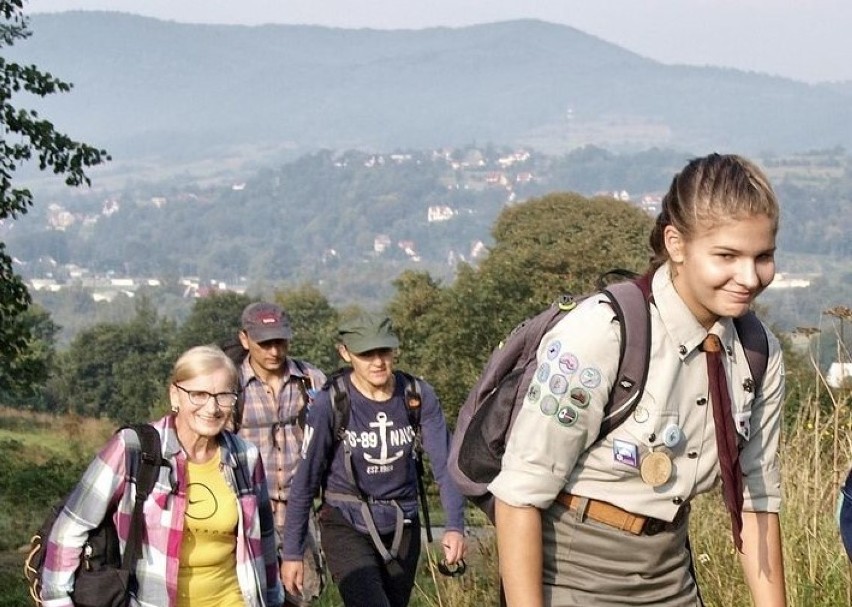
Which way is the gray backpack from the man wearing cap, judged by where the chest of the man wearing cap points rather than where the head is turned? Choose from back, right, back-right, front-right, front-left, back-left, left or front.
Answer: front

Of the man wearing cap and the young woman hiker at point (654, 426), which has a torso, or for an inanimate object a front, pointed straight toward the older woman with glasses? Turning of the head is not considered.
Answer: the man wearing cap

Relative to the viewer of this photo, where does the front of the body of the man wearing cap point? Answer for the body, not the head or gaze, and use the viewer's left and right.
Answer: facing the viewer

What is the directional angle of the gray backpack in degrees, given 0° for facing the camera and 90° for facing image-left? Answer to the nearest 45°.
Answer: approximately 135°

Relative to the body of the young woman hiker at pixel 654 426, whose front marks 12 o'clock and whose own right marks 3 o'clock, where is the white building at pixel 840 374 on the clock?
The white building is roughly at 8 o'clock from the young woman hiker.

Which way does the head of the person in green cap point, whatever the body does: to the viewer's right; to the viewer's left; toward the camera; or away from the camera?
toward the camera

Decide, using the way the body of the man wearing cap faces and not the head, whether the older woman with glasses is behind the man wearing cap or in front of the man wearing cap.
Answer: in front

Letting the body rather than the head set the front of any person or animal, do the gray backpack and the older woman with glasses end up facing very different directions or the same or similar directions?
very different directions

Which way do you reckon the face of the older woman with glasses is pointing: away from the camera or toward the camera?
toward the camera

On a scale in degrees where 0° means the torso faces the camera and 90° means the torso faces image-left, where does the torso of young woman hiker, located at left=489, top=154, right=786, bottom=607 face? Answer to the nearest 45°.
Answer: approximately 315°

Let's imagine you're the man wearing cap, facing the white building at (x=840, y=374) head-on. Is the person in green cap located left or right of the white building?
right

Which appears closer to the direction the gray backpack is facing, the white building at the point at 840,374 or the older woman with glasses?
the older woman with glasses

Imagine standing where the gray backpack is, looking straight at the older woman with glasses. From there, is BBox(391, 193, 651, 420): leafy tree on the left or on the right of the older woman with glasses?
right

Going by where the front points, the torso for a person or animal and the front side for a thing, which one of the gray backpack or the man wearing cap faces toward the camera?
the man wearing cap
